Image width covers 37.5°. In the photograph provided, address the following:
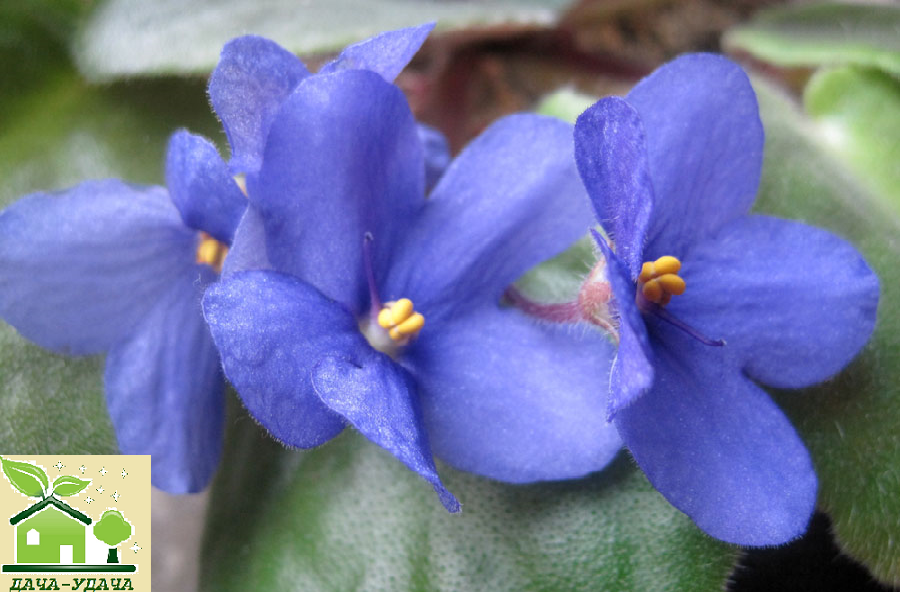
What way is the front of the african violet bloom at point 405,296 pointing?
toward the camera

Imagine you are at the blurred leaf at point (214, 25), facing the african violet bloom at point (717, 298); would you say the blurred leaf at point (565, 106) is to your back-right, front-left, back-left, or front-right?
front-left
